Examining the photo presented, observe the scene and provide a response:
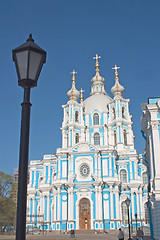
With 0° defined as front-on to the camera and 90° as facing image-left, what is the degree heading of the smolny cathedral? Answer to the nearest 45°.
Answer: approximately 0°

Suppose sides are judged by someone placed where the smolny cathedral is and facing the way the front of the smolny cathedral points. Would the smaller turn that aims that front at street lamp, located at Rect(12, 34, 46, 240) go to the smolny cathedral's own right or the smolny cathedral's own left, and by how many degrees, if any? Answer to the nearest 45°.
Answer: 0° — it already faces it

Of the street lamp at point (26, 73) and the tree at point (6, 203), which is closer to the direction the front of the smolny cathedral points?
the street lamp

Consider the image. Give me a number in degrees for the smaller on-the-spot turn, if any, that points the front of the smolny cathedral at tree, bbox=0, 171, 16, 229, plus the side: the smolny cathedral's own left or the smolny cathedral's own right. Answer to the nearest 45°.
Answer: approximately 90° to the smolny cathedral's own right
